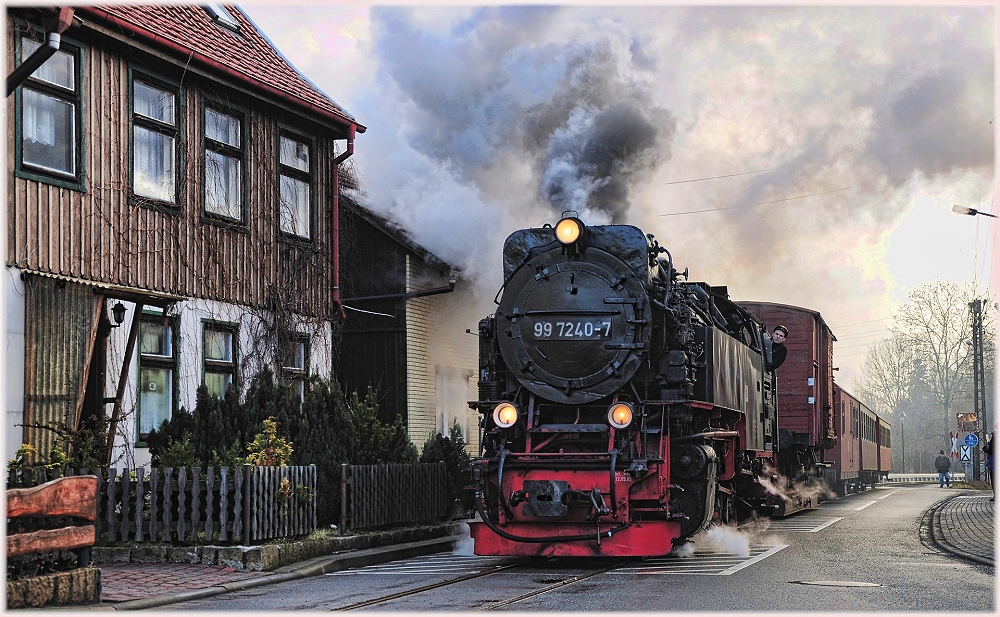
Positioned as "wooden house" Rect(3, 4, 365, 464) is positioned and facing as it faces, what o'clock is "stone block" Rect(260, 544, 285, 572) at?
The stone block is roughly at 1 o'clock from the wooden house.

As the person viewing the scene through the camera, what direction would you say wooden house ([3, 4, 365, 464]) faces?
facing the viewer and to the right of the viewer

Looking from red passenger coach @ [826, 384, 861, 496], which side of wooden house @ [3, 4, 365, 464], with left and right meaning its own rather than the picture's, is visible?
left

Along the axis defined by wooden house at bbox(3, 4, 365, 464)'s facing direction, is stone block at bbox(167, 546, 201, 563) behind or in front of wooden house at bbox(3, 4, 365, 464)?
in front

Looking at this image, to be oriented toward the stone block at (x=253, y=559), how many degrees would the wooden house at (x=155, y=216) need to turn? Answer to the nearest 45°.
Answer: approximately 45° to its right

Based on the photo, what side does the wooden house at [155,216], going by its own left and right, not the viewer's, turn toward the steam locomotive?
front

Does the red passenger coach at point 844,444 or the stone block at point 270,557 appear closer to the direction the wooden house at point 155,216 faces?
the stone block

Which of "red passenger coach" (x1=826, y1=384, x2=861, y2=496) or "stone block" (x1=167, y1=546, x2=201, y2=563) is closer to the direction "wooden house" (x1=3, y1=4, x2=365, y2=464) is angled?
the stone block

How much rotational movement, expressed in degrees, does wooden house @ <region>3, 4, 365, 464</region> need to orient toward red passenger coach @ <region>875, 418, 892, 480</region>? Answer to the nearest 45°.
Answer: approximately 90° to its left

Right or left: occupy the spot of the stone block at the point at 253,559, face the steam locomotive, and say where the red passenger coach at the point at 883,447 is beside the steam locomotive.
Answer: left

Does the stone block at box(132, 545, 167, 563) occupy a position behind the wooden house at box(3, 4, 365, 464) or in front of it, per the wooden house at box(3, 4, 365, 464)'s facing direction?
in front
